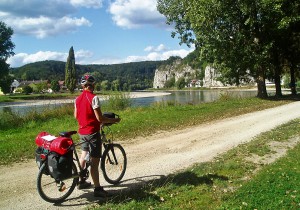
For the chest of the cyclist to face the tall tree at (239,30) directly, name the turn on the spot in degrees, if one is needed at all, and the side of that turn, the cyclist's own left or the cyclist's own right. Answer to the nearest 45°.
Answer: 0° — they already face it

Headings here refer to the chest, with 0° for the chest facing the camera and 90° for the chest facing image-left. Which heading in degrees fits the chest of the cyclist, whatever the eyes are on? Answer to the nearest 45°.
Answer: approximately 225°

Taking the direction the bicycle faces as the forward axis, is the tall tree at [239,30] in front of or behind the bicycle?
in front

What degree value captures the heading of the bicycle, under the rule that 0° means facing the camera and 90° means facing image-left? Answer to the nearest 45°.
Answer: approximately 225°
